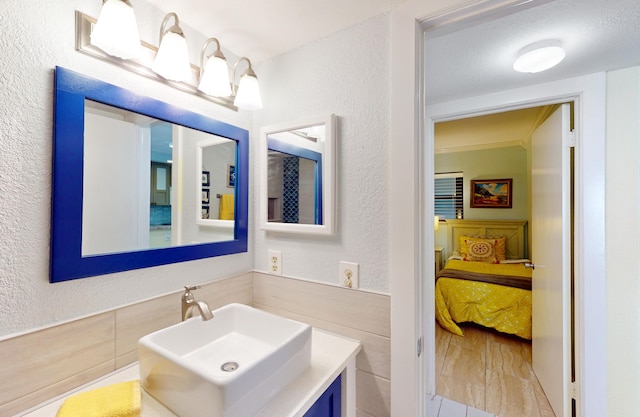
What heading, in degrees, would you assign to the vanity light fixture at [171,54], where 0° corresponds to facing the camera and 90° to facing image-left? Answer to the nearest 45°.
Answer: approximately 315°

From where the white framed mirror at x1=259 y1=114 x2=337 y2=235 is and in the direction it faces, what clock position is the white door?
The white door is roughly at 7 o'clock from the white framed mirror.

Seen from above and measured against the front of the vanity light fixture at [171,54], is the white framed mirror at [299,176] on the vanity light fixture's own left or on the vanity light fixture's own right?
on the vanity light fixture's own left

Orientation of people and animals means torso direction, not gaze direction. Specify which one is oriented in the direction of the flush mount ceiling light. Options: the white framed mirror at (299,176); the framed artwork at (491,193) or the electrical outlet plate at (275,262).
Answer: the framed artwork

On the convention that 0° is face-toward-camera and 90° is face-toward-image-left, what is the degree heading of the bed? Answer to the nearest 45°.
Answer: approximately 0°

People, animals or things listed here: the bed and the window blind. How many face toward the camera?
2

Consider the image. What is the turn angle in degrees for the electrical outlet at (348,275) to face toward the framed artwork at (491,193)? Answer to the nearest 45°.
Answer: approximately 180°

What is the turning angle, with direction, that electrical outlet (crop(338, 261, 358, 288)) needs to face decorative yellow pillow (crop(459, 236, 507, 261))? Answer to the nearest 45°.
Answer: approximately 180°
